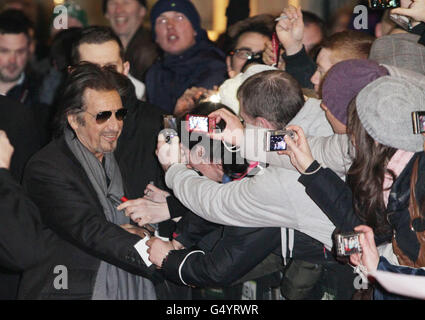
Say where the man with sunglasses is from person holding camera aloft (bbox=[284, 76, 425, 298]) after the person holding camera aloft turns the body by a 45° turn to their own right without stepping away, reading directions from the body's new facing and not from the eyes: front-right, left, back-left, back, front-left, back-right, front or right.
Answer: left

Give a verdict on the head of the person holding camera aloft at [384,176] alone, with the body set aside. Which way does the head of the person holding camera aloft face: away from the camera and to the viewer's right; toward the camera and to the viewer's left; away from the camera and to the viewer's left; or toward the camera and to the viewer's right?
away from the camera and to the viewer's left

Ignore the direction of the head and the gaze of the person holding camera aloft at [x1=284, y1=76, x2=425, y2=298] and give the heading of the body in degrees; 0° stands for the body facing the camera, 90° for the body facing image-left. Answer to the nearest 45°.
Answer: approximately 135°

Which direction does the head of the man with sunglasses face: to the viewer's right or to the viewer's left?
to the viewer's right

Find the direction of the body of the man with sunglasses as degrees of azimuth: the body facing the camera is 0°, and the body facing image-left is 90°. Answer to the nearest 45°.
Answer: approximately 315°
